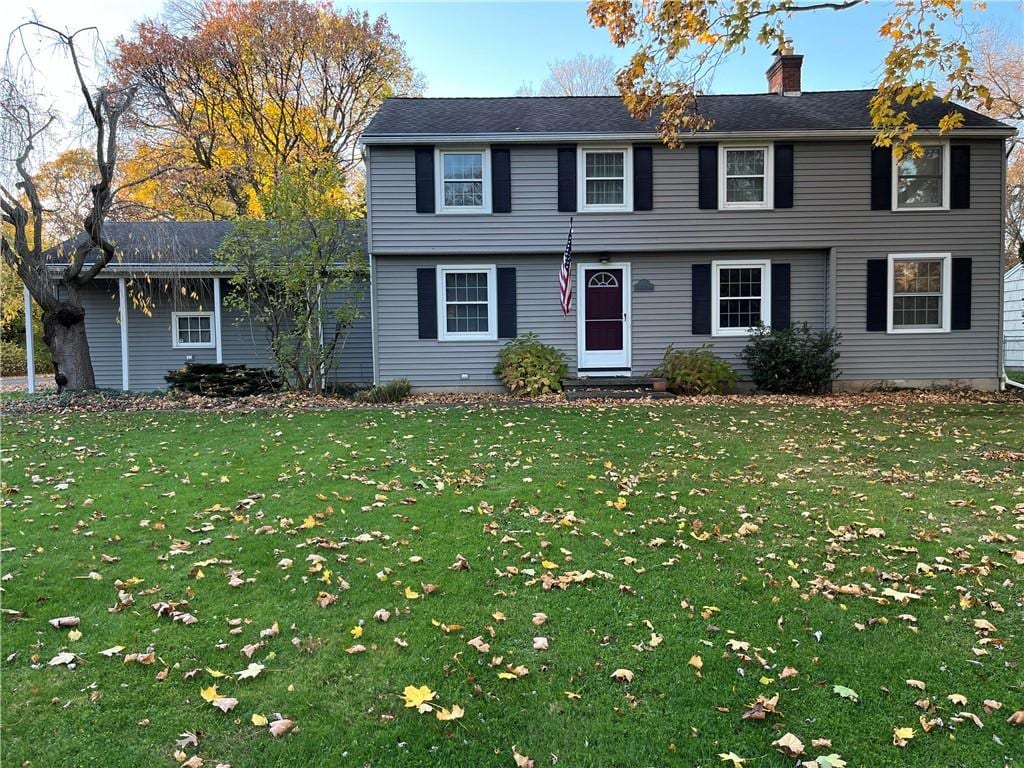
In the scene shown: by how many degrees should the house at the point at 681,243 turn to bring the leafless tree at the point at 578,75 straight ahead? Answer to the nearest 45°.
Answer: approximately 180°

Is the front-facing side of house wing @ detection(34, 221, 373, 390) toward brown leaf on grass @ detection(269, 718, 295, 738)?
yes

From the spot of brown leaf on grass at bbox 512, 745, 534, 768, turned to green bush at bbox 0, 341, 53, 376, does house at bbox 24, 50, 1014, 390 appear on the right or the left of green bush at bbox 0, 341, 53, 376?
right

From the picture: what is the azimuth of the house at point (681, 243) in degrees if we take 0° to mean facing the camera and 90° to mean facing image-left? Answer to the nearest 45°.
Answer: approximately 0°

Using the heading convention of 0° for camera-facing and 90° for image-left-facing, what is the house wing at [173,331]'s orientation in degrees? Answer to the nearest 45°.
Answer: approximately 0°

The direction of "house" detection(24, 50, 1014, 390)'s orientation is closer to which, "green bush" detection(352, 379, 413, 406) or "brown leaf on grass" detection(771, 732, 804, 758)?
the brown leaf on grass

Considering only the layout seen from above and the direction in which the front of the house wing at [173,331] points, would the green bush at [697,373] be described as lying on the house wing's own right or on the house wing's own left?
on the house wing's own left

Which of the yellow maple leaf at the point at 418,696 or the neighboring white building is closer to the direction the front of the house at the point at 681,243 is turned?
the yellow maple leaf

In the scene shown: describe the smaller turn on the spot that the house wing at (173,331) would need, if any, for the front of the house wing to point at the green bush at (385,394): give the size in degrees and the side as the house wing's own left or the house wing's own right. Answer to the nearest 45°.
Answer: approximately 45° to the house wing's own left
